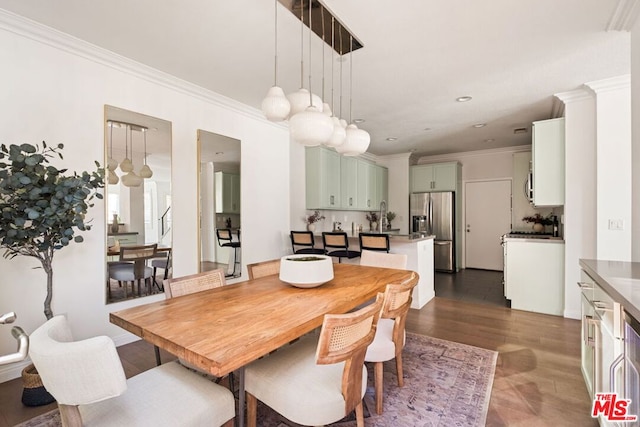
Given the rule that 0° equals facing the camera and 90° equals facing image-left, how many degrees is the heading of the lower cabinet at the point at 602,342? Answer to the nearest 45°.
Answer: approximately 90°

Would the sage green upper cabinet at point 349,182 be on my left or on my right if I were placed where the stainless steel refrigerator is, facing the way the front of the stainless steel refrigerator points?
on my right

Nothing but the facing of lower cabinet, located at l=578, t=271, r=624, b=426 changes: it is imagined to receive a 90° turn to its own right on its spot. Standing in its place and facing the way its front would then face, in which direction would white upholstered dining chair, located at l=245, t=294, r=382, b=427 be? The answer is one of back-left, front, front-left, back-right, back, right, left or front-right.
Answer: back-left

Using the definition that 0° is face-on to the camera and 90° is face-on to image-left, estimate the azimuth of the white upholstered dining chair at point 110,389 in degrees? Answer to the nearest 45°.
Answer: approximately 225°

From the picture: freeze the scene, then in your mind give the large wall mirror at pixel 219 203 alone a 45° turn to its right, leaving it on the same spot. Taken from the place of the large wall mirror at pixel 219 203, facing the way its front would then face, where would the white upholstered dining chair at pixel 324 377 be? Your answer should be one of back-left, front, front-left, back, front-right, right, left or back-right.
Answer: front

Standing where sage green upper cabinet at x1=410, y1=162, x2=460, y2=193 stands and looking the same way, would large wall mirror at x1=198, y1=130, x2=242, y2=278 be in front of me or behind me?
in front

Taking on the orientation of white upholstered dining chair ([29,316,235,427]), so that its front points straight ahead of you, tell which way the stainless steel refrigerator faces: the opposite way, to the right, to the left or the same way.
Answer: the opposite way

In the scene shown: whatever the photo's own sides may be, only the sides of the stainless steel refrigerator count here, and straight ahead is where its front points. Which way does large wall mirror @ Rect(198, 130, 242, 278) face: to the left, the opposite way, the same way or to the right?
to the left

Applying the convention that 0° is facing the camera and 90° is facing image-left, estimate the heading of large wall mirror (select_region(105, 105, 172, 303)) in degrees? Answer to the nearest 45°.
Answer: approximately 315°

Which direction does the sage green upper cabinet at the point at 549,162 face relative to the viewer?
to the viewer's left

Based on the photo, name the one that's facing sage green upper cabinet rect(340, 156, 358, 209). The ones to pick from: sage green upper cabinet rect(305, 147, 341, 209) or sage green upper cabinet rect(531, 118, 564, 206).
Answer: sage green upper cabinet rect(531, 118, 564, 206)

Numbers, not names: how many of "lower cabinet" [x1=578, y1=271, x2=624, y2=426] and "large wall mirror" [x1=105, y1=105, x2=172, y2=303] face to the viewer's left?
1

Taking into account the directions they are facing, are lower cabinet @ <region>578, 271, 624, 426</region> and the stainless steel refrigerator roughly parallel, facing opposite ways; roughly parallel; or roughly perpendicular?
roughly perpendicular

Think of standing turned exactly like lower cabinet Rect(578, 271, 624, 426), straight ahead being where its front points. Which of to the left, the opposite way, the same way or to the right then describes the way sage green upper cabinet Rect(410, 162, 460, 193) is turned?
to the left

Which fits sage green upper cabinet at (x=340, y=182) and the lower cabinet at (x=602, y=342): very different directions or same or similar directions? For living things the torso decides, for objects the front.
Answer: very different directions

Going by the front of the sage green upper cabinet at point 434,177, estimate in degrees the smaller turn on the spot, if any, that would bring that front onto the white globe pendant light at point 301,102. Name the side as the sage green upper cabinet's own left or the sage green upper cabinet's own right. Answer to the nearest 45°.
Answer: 0° — it already faces it

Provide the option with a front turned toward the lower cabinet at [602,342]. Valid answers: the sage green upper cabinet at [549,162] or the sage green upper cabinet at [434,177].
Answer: the sage green upper cabinet at [434,177]

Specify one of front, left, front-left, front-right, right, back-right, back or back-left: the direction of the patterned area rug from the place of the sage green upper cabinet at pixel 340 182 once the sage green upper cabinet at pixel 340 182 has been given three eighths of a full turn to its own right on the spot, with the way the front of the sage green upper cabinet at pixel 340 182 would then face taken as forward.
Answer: left

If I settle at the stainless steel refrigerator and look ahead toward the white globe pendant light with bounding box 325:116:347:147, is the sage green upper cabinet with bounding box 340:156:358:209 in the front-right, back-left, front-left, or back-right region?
front-right
